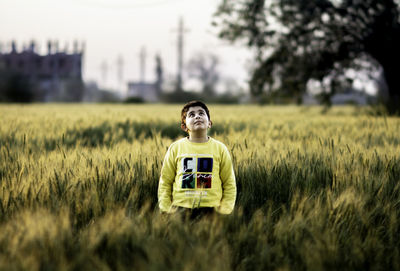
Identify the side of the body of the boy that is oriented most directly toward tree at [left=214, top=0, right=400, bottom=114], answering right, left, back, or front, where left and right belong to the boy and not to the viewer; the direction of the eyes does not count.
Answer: back

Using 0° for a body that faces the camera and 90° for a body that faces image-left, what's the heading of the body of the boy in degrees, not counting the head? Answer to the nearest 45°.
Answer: approximately 0°
